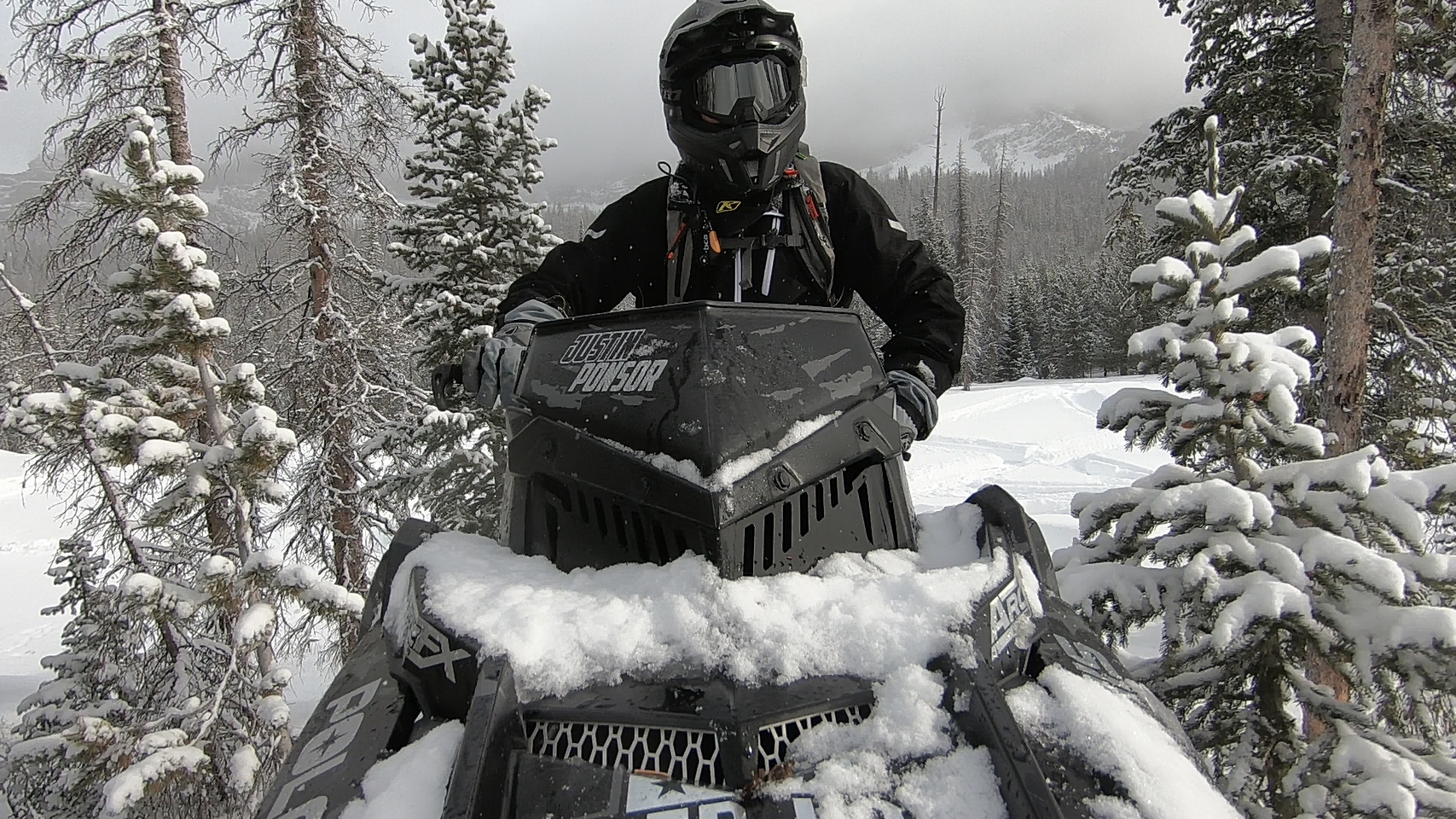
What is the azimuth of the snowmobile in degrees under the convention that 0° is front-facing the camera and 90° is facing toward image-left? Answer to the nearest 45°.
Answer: approximately 0°
